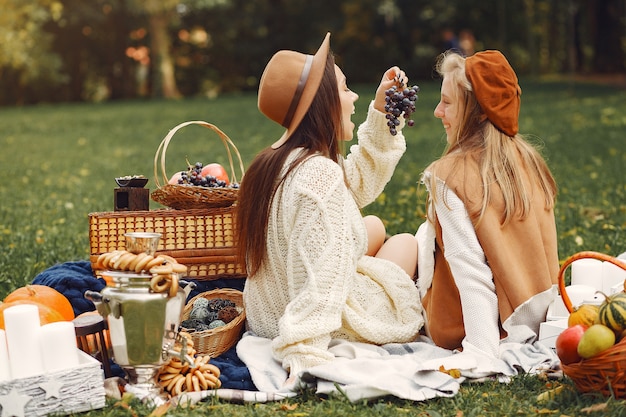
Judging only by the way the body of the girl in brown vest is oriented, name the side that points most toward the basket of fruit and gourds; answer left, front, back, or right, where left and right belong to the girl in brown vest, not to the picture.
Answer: back

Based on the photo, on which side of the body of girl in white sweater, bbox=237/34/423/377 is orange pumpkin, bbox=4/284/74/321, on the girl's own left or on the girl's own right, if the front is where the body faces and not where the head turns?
on the girl's own left

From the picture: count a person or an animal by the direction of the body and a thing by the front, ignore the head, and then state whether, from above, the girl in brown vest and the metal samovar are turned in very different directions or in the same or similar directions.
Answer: very different directions

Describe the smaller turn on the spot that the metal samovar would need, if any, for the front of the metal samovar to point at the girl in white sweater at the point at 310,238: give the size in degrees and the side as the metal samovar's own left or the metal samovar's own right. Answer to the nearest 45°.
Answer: approximately 90° to the metal samovar's own left

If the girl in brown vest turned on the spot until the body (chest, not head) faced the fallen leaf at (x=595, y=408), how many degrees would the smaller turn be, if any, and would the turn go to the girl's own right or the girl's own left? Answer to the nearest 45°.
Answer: approximately 180°

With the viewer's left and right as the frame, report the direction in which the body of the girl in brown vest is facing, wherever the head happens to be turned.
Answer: facing away from the viewer and to the left of the viewer

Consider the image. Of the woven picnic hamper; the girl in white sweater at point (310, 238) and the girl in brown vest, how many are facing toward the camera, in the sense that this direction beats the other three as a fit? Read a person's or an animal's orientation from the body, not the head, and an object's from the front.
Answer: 1

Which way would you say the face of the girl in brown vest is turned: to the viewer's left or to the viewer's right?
to the viewer's left

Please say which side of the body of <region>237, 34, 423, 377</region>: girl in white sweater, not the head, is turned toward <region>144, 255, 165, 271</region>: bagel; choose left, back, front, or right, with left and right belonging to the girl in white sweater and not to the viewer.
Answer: back

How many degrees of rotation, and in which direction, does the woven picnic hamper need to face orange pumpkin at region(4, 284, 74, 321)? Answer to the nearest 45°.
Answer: approximately 45° to its right

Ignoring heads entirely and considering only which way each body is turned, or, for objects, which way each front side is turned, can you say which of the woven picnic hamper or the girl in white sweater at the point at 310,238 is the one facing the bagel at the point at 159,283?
the woven picnic hamper

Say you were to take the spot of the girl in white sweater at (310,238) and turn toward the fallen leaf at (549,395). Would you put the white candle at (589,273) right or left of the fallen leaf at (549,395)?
left

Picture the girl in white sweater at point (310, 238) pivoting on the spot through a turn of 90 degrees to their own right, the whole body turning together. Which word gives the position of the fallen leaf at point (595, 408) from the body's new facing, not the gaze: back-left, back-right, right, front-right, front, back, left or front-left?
front

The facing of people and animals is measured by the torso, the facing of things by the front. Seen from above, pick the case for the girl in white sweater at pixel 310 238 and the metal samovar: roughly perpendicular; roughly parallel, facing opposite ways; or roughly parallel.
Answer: roughly perpendicular

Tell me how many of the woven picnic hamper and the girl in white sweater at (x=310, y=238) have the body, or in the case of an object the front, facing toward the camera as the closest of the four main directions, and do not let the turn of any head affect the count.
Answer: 1

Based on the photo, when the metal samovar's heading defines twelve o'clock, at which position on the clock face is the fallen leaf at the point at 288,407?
The fallen leaf is roughly at 11 o'clock from the metal samovar.
